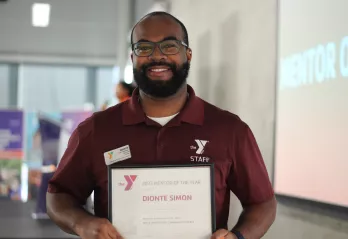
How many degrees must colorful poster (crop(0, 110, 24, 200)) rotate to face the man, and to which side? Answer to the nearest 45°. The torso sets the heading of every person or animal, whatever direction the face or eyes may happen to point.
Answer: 0° — it already faces them

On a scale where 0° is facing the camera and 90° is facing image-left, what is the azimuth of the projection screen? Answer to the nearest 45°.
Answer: approximately 45°

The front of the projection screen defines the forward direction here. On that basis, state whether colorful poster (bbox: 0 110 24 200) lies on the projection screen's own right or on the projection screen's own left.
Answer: on the projection screen's own right

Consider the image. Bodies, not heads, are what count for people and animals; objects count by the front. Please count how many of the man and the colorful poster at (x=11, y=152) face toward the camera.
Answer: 2

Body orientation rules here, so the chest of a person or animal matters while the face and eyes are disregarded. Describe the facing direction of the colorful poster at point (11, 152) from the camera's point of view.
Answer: facing the viewer

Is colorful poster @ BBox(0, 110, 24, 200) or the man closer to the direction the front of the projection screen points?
the man

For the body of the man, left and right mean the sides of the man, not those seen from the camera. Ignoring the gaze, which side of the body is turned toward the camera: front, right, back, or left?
front
